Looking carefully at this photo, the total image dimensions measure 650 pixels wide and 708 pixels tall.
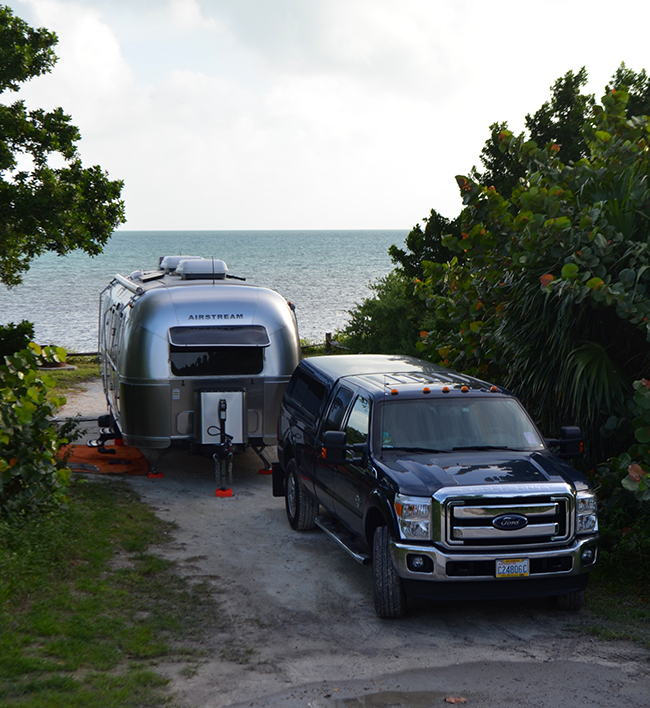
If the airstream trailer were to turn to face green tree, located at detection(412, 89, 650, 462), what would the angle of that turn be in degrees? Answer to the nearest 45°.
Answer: approximately 45° to its left

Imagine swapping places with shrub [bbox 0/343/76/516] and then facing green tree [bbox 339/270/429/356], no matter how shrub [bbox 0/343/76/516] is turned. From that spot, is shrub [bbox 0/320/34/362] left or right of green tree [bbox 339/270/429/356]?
left

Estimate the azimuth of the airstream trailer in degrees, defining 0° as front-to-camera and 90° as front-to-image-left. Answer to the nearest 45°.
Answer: approximately 0°

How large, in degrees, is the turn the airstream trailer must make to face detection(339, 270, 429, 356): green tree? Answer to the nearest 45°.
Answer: approximately 135° to its left

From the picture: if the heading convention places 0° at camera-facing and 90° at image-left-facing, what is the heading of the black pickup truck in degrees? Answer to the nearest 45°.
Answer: approximately 315°

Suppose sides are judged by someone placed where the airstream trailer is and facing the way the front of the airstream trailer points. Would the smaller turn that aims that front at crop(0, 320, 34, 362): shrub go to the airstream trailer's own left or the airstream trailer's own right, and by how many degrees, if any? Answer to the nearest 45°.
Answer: approximately 135° to the airstream trailer's own right

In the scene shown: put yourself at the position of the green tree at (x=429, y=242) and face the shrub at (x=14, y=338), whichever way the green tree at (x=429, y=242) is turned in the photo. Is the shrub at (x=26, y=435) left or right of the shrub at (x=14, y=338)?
left

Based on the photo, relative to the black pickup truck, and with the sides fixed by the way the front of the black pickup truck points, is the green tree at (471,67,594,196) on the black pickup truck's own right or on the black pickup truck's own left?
on the black pickup truck's own left
